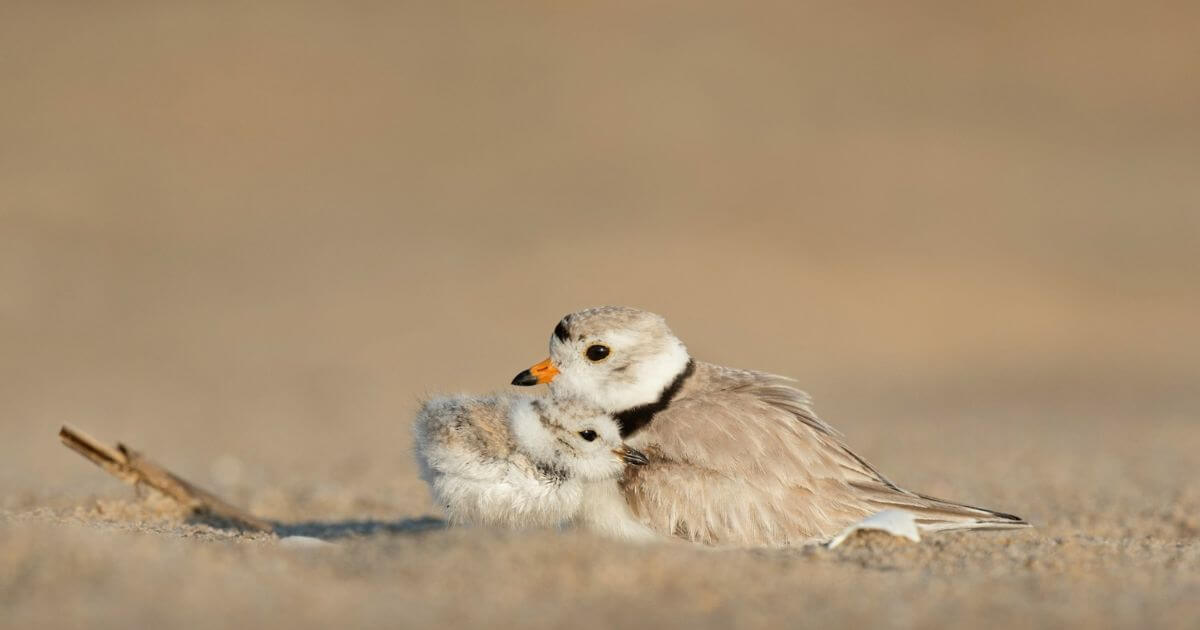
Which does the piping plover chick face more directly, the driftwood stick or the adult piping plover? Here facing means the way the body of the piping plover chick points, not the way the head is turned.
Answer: the adult piping plover

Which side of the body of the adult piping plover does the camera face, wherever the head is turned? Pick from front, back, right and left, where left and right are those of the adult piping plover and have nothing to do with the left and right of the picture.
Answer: left

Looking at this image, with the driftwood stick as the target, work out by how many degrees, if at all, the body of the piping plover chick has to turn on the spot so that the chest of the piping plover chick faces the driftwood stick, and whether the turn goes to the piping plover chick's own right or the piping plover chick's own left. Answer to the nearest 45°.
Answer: approximately 135° to the piping plover chick's own left

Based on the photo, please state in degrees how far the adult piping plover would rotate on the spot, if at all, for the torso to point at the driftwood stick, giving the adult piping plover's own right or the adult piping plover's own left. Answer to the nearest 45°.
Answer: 0° — it already faces it

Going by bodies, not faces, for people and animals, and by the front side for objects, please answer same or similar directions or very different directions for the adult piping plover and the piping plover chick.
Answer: very different directions

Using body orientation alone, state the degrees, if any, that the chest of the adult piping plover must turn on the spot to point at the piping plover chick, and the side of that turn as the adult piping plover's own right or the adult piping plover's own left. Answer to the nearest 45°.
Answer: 0° — it already faces it

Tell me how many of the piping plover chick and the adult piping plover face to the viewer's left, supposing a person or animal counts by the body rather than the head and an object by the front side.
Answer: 1

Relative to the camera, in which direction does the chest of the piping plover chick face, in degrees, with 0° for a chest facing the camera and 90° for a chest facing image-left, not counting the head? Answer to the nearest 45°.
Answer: approximately 270°
